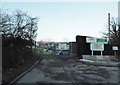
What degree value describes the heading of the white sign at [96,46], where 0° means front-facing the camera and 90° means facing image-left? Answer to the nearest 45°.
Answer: approximately 0°
